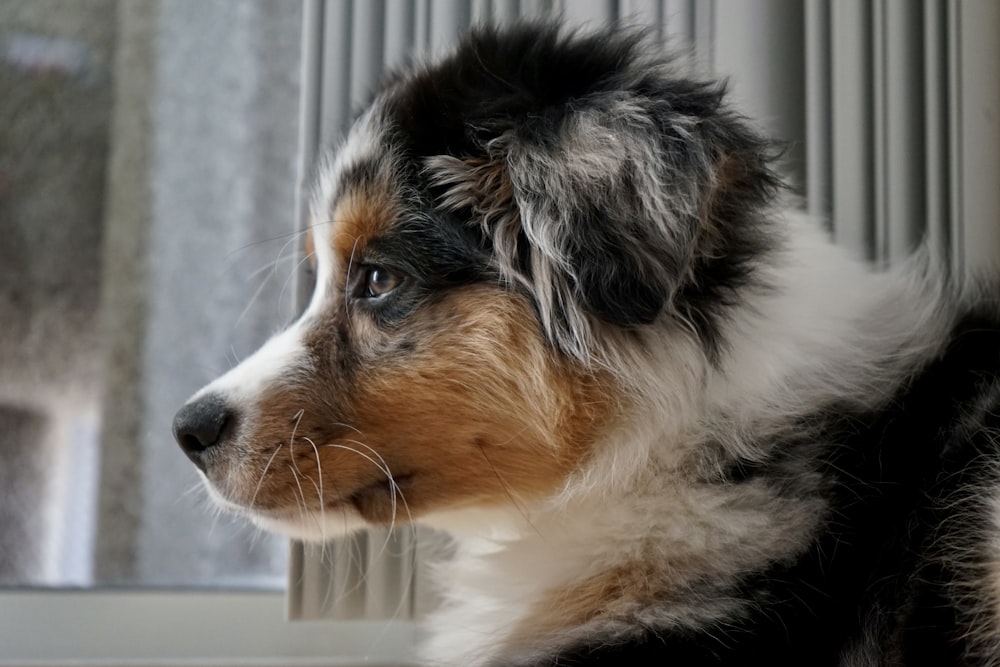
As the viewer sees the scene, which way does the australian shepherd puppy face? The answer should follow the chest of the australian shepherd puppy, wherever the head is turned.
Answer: to the viewer's left

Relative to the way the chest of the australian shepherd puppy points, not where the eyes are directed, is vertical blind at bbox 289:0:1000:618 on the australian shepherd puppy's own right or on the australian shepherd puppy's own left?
on the australian shepherd puppy's own right
